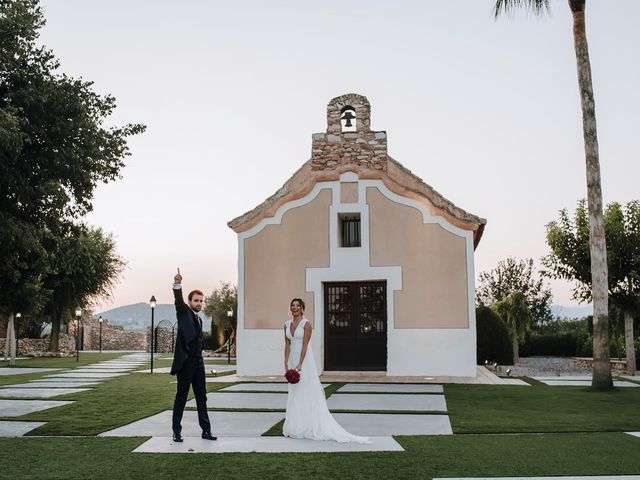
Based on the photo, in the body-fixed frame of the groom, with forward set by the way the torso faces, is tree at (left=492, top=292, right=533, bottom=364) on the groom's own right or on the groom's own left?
on the groom's own left

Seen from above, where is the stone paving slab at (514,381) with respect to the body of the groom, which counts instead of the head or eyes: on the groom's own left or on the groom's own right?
on the groom's own left

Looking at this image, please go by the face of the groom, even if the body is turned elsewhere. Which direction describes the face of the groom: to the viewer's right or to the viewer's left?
to the viewer's right

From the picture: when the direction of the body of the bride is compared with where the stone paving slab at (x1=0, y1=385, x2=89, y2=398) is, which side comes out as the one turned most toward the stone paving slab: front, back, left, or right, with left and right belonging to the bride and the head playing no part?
right

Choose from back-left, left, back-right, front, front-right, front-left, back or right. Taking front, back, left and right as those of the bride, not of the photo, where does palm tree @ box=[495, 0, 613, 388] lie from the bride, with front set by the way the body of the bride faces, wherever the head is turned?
back

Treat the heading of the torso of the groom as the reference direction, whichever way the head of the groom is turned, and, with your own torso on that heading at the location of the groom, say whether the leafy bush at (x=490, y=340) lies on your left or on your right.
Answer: on your left

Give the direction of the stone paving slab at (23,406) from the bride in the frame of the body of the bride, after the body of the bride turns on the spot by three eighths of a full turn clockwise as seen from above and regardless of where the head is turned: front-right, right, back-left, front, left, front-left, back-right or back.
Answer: front-left

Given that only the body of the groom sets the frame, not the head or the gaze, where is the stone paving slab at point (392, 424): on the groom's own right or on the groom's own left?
on the groom's own left

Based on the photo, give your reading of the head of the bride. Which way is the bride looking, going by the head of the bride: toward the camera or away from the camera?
toward the camera

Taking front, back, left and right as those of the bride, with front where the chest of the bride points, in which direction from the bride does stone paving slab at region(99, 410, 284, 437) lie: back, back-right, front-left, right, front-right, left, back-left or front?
right

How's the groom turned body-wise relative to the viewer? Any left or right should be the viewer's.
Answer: facing the viewer and to the right of the viewer
